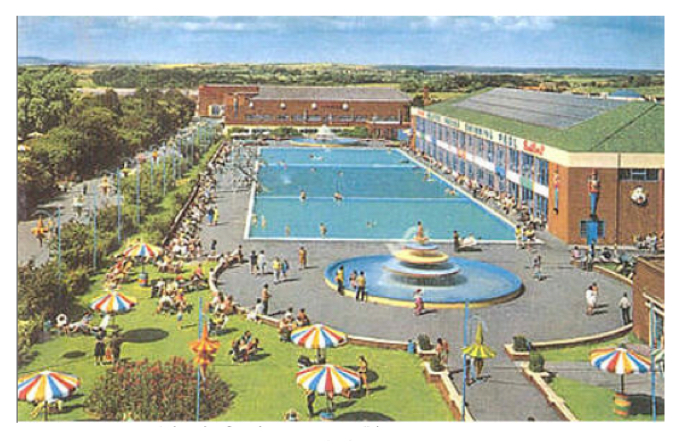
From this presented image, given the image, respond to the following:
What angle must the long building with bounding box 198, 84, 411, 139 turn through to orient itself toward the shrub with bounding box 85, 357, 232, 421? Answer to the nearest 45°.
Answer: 0° — it already faces it

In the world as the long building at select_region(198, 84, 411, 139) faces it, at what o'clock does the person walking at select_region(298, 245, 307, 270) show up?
The person walking is roughly at 12 o'clock from the long building.

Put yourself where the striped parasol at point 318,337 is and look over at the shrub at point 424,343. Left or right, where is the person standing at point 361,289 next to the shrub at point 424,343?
left

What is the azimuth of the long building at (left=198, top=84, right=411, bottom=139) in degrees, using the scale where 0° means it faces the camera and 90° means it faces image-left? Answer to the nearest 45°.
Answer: approximately 0°

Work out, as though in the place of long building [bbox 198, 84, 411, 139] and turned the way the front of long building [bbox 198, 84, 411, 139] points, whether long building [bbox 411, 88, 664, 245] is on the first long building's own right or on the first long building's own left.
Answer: on the first long building's own left

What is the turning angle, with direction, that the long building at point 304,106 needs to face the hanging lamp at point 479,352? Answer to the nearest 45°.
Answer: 0° — it already faces it
